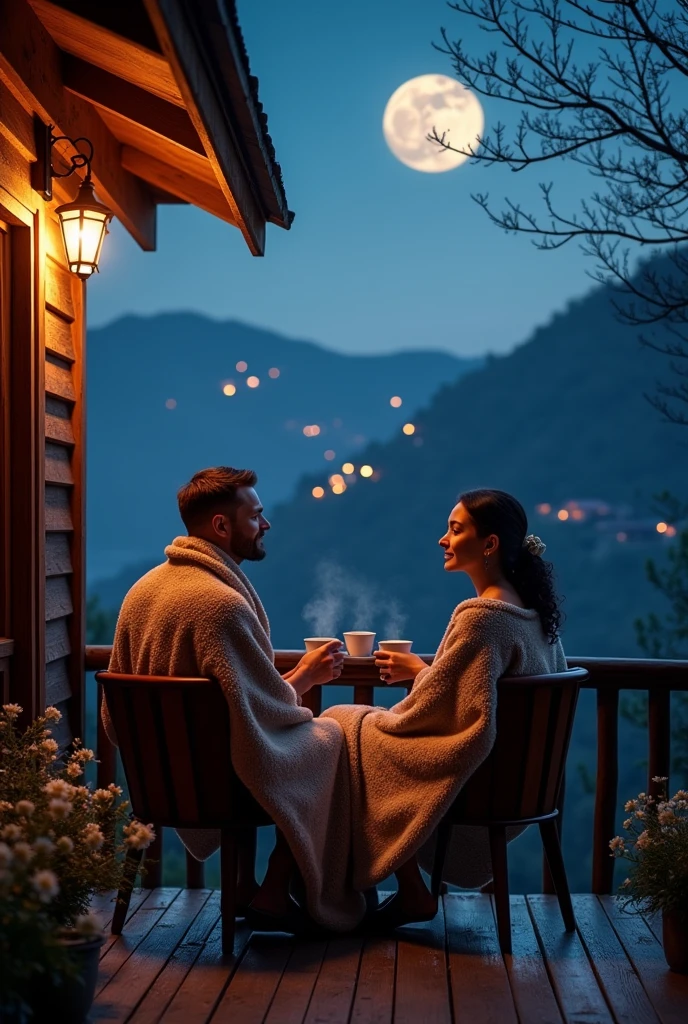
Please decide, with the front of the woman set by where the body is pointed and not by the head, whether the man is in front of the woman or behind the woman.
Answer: in front

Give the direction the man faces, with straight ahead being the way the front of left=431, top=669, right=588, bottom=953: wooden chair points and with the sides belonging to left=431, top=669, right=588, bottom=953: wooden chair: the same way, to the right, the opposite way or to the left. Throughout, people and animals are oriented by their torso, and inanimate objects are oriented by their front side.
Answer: to the right

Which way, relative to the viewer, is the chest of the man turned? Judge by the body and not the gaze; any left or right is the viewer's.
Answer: facing away from the viewer and to the right of the viewer

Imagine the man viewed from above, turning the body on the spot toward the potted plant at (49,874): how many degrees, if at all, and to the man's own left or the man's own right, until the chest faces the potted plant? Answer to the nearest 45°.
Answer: approximately 180°

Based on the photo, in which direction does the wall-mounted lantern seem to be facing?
to the viewer's right

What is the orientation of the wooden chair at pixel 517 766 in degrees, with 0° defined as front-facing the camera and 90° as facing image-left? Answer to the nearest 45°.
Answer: approximately 135°

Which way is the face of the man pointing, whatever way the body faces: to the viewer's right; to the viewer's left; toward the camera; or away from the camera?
to the viewer's right

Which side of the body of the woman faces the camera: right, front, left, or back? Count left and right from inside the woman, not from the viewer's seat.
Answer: left

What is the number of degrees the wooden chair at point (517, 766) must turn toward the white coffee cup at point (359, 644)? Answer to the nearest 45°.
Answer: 0° — it already faces it

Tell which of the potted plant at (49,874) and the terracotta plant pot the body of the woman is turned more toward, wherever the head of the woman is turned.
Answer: the potted plant

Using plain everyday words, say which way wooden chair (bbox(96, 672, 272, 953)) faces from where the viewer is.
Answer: facing away from the viewer and to the right of the viewer

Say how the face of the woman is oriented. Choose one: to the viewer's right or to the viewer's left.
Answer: to the viewer's left

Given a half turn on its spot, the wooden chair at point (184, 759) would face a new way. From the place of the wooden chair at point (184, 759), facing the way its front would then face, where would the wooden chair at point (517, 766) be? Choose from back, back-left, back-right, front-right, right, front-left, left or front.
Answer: back-left

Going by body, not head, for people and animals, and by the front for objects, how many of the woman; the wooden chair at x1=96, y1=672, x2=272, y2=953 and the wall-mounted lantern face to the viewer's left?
1

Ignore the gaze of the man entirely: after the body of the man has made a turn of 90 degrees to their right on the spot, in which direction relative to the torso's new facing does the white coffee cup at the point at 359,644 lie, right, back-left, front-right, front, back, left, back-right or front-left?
left

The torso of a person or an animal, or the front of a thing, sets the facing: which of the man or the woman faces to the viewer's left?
the woman

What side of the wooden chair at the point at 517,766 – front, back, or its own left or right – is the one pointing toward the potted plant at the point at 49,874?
left

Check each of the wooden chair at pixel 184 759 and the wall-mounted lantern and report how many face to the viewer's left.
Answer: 0
